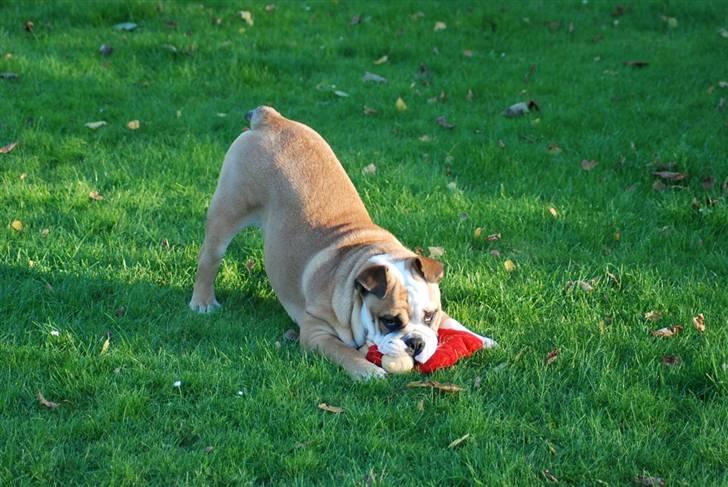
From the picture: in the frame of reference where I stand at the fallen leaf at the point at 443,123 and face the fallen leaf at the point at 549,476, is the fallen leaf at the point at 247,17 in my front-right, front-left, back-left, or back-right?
back-right

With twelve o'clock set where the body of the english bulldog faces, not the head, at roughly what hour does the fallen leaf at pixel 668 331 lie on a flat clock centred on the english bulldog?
The fallen leaf is roughly at 11 o'clock from the english bulldog.

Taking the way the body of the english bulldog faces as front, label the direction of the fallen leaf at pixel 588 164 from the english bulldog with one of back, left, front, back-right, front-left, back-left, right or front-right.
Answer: left

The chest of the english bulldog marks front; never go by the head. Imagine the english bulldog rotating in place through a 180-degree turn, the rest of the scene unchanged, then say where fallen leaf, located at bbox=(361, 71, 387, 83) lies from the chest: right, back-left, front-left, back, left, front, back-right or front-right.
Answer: front-right

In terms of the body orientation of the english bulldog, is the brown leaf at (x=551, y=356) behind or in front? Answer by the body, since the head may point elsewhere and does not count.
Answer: in front

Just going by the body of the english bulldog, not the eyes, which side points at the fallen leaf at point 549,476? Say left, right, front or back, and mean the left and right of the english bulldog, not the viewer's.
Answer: front

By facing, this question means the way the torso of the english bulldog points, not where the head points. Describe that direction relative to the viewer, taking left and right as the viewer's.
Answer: facing the viewer and to the right of the viewer

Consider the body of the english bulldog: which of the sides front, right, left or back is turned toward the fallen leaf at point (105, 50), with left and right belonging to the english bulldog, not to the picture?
back

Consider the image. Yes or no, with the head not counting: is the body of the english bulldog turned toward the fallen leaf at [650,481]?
yes

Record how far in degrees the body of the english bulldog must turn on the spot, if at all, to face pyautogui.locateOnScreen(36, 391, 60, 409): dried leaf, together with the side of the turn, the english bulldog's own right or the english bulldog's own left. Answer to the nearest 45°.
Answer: approximately 90° to the english bulldog's own right

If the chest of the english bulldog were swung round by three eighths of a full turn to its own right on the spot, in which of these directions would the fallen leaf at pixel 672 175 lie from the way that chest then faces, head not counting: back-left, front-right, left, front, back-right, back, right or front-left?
back-right

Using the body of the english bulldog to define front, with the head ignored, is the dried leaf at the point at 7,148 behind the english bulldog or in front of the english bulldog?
behind

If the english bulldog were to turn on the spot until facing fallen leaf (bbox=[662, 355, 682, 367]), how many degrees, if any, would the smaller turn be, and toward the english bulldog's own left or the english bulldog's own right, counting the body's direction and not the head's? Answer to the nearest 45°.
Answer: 0° — it already faces it

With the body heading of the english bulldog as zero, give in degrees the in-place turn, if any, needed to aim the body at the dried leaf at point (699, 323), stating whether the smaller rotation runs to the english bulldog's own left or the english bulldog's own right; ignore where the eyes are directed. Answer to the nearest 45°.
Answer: approximately 45° to the english bulldog's own left

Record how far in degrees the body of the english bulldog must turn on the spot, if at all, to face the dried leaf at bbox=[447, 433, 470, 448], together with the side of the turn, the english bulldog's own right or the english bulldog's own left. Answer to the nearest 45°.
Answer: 0° — it already faces it

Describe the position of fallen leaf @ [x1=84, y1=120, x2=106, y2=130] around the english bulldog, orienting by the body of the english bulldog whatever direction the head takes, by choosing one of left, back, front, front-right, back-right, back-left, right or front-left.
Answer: back
